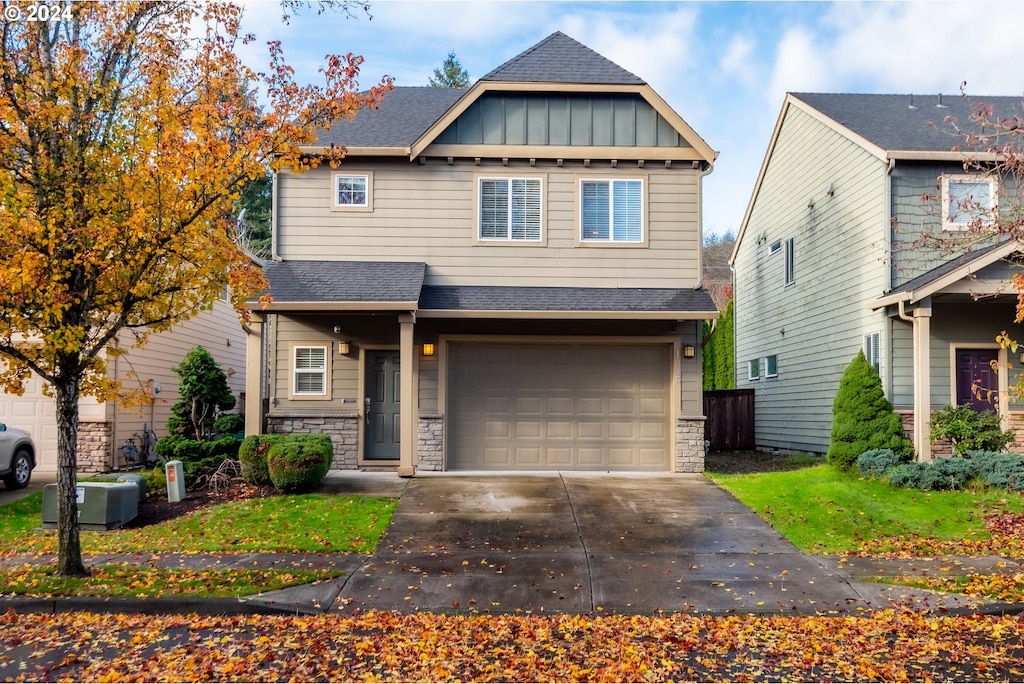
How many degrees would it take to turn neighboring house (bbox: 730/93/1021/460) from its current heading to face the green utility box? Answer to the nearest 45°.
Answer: approximately 90° to its right

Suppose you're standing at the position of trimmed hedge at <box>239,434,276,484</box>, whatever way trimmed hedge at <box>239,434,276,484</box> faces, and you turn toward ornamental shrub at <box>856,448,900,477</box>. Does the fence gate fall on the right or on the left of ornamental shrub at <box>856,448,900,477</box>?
left

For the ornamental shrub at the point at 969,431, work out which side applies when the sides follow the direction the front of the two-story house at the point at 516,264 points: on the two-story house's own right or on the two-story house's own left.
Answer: on the two-story house's own left

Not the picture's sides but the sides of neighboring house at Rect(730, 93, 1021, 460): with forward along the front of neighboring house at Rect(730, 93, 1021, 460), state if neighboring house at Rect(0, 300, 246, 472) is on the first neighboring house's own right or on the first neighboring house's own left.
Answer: on the first neighboring house's own right

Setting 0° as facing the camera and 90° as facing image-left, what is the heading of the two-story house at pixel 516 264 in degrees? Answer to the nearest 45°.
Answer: approximately 0°

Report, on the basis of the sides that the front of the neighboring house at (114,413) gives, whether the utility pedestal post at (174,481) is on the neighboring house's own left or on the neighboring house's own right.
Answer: on the neighboring house's own left

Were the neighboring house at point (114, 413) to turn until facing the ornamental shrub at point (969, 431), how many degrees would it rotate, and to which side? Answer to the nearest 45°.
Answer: approximately 90° to its left

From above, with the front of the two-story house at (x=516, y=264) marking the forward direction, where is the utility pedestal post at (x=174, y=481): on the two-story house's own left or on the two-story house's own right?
on the two-story house's own right
